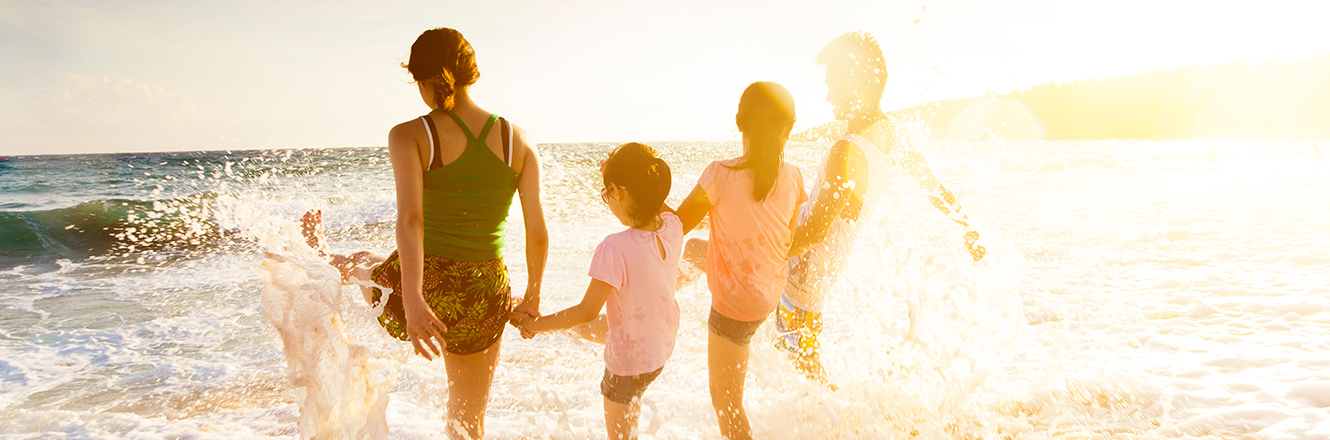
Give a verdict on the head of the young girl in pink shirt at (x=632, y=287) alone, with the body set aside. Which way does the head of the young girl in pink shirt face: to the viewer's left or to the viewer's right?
to the viewer's left

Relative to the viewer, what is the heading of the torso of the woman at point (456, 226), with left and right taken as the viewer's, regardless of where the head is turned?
facing away from the viewer and to the left of the viewer

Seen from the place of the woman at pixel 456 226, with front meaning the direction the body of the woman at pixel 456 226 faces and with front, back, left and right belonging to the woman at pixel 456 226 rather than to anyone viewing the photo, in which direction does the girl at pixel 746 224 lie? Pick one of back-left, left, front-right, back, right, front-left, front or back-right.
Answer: back-right

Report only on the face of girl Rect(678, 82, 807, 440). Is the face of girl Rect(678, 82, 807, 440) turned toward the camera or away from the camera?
away from the camera

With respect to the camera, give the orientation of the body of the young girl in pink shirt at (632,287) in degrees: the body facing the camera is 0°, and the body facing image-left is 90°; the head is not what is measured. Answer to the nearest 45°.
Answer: approximately 135°
